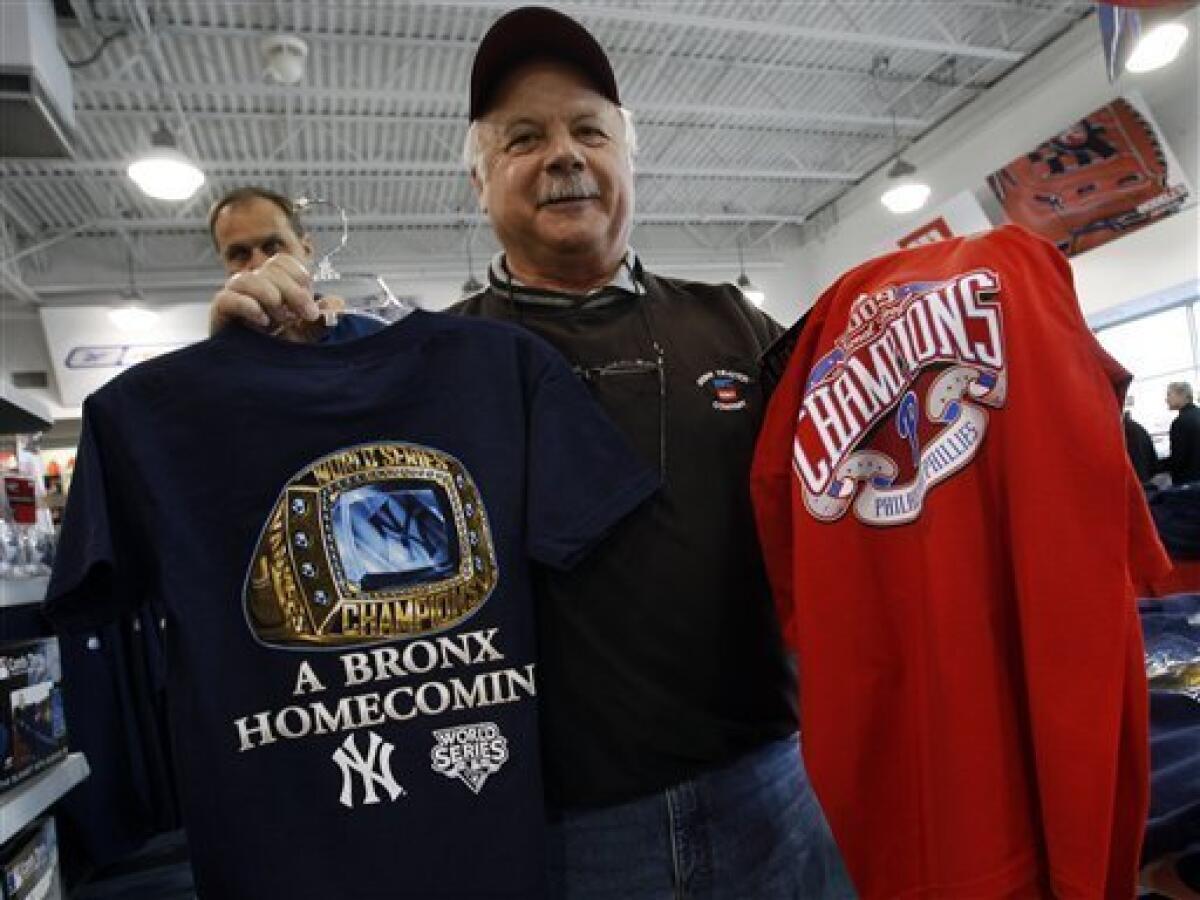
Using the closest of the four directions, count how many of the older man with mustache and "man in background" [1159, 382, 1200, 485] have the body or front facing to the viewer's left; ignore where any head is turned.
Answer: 1

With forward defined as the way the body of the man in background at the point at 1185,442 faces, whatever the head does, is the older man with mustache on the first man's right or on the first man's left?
on the first man's left

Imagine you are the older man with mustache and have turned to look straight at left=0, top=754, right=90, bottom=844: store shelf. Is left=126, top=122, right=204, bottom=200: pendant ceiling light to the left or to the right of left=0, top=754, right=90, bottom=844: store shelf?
right

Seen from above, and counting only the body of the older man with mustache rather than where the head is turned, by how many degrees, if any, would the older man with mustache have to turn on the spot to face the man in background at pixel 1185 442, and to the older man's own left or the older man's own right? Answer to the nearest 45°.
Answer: approximately 135° to the older man's own left

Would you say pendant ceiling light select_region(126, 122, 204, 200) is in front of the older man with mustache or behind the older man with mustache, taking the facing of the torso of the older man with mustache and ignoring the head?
behind

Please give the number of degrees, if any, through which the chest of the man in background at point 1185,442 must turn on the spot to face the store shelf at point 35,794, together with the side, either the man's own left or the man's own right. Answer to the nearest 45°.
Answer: approximately 90° to the man's own left

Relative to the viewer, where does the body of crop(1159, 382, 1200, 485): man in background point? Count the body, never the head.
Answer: to the viewer's left
